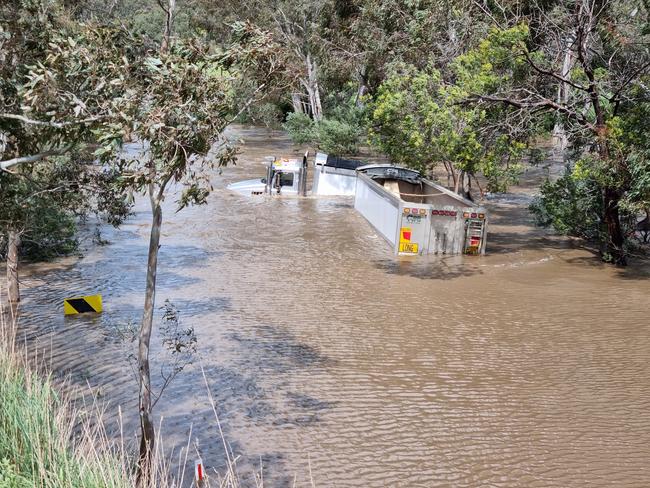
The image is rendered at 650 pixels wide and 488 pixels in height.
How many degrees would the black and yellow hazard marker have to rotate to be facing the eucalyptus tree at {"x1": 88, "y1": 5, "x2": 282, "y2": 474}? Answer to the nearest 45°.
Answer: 0° — it already faces it

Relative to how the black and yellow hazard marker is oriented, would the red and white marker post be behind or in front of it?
in front

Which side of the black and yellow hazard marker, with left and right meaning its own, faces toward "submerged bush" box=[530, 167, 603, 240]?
left

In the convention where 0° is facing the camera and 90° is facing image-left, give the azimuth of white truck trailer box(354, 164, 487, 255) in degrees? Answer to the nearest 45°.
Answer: approximately 135°

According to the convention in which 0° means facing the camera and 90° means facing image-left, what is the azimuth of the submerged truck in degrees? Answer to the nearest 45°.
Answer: approximately 90°

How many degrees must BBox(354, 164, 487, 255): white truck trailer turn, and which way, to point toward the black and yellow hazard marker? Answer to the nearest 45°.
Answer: approximately 90° to its left

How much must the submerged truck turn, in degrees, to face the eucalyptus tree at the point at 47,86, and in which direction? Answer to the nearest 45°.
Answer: approximately 90° to its left

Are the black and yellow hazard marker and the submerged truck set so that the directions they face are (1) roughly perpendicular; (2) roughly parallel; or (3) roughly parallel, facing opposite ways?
roughly perpendicular

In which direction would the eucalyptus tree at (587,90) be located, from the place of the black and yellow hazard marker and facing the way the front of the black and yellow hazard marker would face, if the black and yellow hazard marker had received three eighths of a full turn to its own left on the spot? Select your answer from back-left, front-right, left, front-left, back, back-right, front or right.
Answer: front-right

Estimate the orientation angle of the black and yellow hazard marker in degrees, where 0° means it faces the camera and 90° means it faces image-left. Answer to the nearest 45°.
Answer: approximately 0°

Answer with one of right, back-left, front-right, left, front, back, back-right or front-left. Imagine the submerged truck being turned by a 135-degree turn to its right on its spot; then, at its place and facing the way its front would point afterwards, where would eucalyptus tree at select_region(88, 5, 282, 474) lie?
back-right

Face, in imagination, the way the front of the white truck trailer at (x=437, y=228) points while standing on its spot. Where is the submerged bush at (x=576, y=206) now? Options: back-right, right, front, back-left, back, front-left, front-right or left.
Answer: back-right

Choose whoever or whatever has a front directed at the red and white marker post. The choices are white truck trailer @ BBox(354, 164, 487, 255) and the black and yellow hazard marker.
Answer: the black and yellow hazard marker

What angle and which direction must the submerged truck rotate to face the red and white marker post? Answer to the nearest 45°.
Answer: approximately 90° to its left
